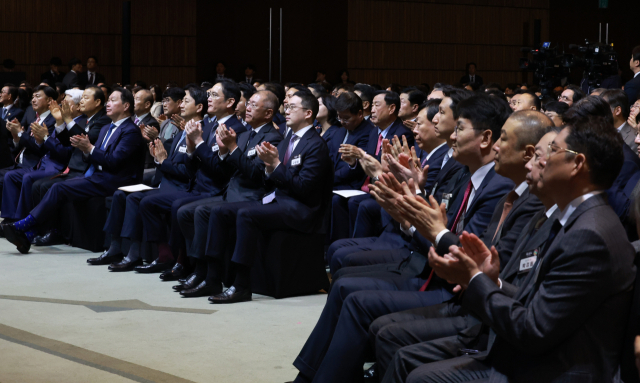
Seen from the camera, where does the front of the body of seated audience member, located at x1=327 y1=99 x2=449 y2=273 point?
to the viewer's left

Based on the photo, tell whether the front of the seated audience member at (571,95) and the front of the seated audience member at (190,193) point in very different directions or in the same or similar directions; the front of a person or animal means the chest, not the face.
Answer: same or similar directions

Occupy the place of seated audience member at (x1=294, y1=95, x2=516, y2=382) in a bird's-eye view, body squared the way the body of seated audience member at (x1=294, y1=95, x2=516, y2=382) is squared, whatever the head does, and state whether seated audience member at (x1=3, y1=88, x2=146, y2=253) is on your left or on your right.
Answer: on your right

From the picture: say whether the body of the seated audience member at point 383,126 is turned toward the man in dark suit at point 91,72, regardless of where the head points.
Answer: no

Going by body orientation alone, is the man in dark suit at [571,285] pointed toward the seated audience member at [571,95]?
no

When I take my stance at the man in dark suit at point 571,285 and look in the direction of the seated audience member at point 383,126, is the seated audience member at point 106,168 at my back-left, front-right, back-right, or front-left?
front-left
